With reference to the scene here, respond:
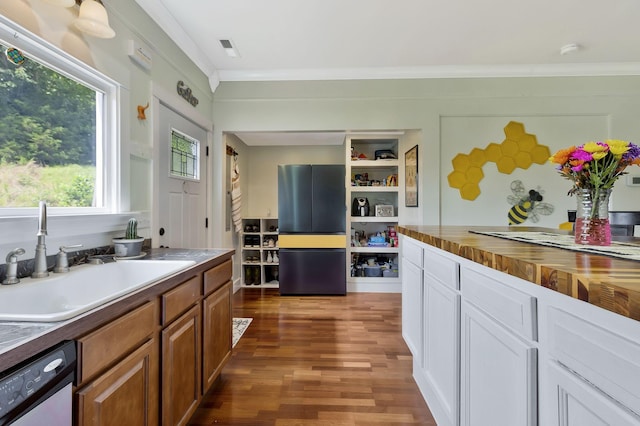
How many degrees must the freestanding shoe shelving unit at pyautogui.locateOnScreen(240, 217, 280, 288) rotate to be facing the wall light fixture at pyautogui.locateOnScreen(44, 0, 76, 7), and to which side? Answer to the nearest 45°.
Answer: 0° — it already faces it

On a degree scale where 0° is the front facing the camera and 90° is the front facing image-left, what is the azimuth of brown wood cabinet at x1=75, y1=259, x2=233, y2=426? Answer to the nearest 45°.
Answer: approximately 315°

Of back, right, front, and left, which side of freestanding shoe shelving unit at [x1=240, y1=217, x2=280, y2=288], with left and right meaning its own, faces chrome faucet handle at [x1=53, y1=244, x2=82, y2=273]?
front

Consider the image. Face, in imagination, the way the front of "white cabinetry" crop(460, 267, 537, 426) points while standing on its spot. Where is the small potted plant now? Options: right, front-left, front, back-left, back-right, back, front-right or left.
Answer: front-right

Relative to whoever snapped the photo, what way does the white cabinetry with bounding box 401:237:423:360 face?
facing to the left of the viewer

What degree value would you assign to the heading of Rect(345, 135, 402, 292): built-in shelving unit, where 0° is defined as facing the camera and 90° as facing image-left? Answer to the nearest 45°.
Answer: approximately 0°

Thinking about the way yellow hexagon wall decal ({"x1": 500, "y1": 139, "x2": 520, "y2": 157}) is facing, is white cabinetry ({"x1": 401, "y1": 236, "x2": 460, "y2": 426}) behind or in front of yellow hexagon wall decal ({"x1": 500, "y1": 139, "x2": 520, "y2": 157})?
in front

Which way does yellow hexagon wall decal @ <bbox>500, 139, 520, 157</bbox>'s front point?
toward the camera

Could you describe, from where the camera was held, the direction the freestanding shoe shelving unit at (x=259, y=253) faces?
facing the viewer
